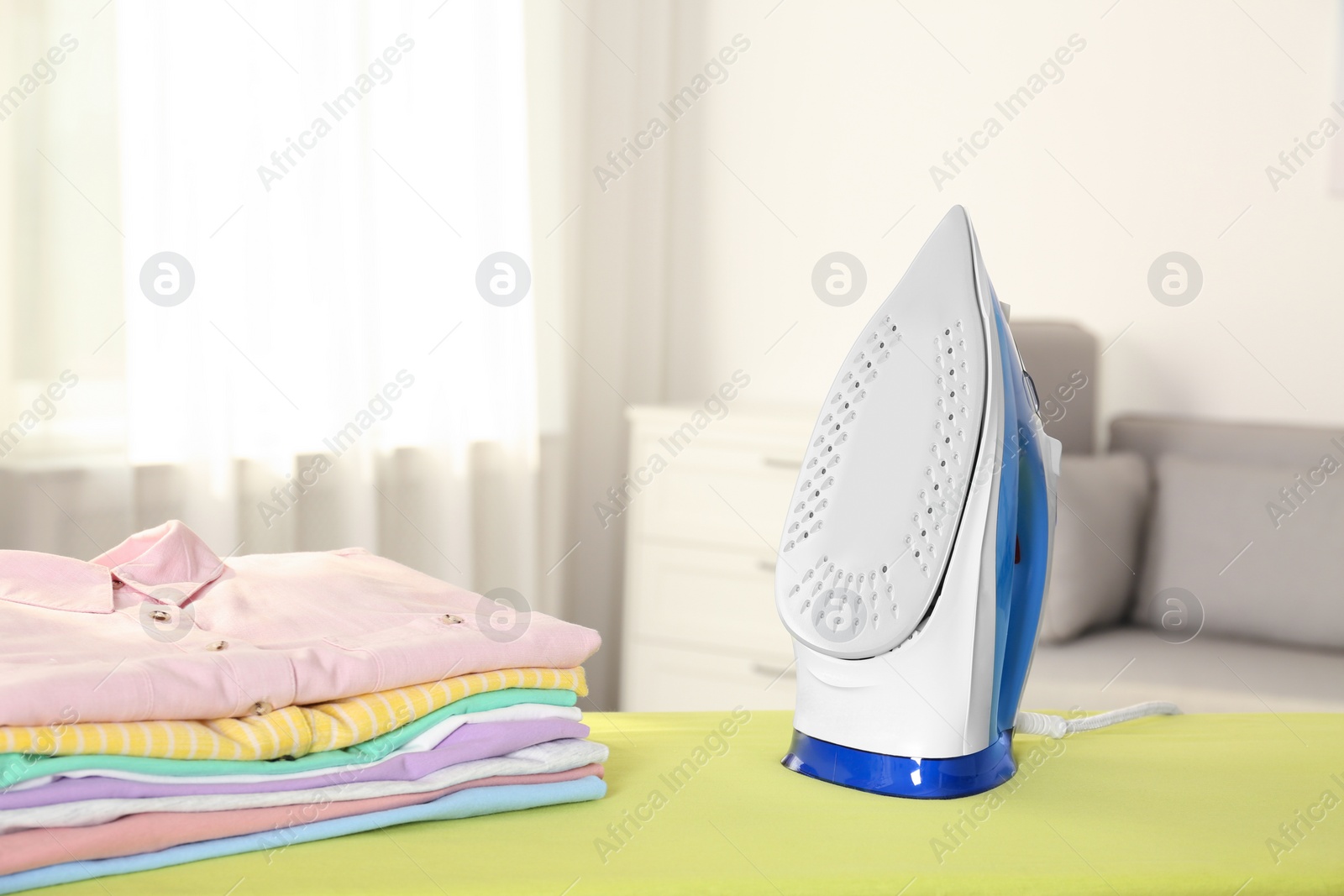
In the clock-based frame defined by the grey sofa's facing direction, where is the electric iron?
The electric iron is roughly at 12 o'clock from the grey sofa.

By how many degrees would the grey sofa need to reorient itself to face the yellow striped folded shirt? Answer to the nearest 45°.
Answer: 0° — it already faces it

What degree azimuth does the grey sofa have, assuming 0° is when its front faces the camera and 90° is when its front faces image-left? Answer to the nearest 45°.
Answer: approximately 0°

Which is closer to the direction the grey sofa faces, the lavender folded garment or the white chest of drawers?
the lavender folded garment

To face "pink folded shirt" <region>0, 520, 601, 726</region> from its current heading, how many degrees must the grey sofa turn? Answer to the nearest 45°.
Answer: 0° — it already faces it
